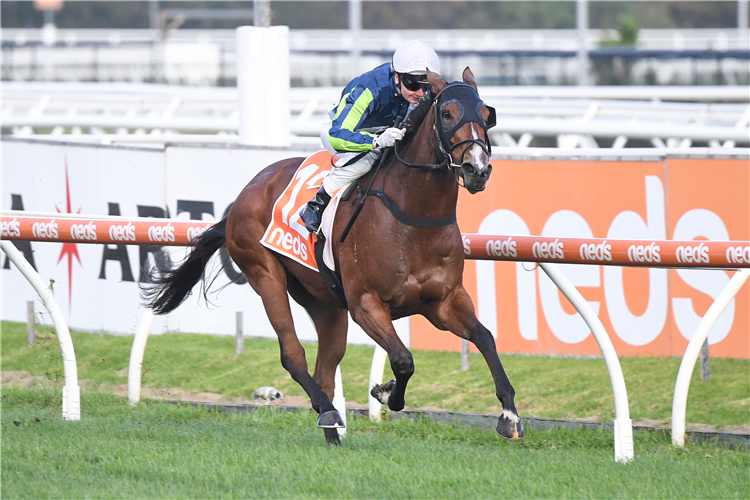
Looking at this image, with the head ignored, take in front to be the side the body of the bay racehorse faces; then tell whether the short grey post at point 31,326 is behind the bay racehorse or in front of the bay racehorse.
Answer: behind

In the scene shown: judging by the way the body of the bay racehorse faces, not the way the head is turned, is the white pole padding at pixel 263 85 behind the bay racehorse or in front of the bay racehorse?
behind

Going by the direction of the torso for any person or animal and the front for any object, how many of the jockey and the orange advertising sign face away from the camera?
0

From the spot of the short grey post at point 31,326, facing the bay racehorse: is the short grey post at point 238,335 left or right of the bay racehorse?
left

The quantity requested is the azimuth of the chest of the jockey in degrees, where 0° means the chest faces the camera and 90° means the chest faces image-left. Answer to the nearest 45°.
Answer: approximately 315°

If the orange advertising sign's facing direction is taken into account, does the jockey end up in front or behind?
in front

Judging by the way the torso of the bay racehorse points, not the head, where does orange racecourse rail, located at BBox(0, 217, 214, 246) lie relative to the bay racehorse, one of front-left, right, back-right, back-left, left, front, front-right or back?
back

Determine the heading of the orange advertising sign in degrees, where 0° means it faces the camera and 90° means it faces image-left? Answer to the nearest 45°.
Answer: approximately 0°

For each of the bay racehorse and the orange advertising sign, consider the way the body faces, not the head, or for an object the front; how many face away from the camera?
0

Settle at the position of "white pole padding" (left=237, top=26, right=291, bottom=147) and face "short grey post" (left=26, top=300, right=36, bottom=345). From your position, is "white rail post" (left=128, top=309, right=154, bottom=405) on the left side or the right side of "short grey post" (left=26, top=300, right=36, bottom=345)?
left

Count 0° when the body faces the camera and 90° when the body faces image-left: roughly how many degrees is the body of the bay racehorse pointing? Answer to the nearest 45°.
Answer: approximately 315°

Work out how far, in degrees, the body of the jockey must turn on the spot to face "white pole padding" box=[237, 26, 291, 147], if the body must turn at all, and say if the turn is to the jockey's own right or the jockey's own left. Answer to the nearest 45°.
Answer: approximately 135° to the jockey's own left

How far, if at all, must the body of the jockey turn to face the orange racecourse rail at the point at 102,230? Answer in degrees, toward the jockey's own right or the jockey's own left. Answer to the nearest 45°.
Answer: approximately 180°

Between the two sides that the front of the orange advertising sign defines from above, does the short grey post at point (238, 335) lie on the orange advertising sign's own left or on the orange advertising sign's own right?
on the orange advertising sign's own right

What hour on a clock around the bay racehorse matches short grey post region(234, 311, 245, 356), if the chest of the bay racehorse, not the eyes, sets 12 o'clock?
The short grey post is roughly at 7 o'clock from the bay racehorse.
